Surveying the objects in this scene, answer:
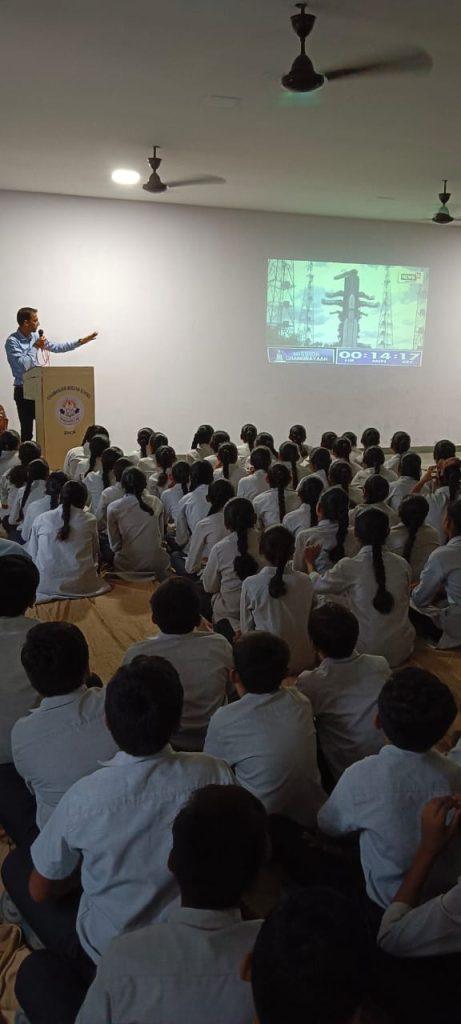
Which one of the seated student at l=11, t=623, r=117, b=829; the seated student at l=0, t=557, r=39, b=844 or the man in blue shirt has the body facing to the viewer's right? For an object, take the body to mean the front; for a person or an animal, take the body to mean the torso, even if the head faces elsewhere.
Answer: the man in blue shirt

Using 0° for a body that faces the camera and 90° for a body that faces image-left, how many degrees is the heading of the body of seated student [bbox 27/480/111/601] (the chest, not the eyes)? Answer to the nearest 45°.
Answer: approximately 180°

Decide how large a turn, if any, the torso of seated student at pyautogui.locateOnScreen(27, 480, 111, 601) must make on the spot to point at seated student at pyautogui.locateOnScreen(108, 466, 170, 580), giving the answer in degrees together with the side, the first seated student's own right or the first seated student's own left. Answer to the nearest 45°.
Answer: approximately 45° to the first seated student's own right

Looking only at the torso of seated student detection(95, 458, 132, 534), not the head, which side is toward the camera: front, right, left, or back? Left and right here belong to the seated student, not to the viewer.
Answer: back

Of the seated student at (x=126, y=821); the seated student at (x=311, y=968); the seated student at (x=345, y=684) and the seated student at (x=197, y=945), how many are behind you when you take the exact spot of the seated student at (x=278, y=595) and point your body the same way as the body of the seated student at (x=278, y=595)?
4

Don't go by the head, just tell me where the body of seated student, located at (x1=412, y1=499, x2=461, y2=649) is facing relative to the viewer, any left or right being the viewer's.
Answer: facing away from the viewer and to the left of the viewer

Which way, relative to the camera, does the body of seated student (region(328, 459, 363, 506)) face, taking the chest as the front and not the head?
away from the camera

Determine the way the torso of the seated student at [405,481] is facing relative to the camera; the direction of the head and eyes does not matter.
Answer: away from the camera

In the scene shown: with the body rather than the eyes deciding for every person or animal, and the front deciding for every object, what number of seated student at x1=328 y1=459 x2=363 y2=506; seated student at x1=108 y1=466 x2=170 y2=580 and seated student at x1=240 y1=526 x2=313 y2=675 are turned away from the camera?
3

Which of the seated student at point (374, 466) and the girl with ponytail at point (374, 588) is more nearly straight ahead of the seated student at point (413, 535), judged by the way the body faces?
the seated student

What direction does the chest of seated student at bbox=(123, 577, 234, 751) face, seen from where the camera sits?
away from the camera

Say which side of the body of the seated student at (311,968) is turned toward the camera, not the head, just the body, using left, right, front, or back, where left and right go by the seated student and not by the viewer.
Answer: back

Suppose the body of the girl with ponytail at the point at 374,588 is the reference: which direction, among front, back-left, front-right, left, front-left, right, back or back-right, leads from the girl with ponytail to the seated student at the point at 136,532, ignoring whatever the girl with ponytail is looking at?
front-left
